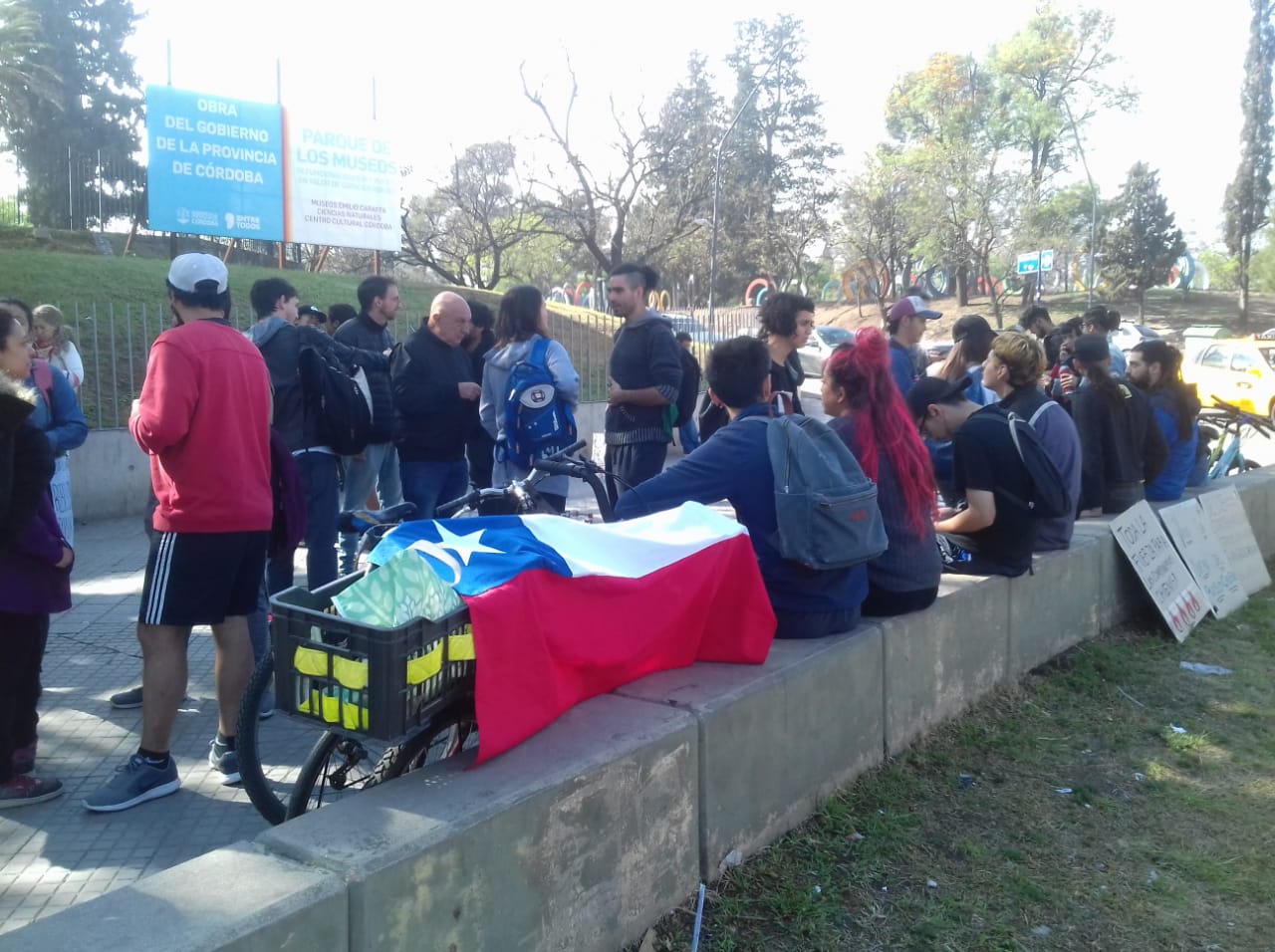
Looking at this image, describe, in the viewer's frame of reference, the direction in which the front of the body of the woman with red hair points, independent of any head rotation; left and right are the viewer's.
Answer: facing away from the viewer and to the left of the viewer

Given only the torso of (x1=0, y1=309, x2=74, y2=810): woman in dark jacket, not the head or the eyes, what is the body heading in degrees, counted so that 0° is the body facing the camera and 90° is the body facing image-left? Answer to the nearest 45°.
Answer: approximately 270°

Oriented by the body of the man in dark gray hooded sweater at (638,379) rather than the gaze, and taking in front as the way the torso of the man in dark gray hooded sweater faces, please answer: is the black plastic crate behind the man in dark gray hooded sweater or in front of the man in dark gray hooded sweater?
in front

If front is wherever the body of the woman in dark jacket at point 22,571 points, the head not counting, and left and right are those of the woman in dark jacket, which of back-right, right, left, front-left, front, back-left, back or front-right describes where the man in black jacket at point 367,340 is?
front-left

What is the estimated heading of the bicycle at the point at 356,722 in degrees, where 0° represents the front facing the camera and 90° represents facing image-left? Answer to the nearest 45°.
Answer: approximately 225°

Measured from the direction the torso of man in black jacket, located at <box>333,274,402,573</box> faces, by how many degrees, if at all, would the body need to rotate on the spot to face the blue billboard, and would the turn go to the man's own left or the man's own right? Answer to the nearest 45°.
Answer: approximately 90° to the man's own left

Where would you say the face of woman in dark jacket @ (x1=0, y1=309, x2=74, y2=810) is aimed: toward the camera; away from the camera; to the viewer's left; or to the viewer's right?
to the viewer's right

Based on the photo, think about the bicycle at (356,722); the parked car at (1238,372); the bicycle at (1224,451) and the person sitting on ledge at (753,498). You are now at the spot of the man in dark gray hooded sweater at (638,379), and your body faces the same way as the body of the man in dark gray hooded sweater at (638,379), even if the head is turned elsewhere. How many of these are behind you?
2

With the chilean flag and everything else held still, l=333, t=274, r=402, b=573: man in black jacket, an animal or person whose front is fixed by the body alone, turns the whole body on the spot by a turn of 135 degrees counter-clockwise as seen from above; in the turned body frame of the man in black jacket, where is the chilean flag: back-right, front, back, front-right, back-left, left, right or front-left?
back-left

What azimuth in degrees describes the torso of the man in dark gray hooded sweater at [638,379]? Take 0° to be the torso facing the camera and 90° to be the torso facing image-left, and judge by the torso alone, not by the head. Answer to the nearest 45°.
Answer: approximately 45°

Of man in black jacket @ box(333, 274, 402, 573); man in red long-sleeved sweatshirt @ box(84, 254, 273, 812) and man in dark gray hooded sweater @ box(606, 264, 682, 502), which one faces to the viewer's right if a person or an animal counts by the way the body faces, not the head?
man in black jacket @ box(333, 274, 402, 573)
